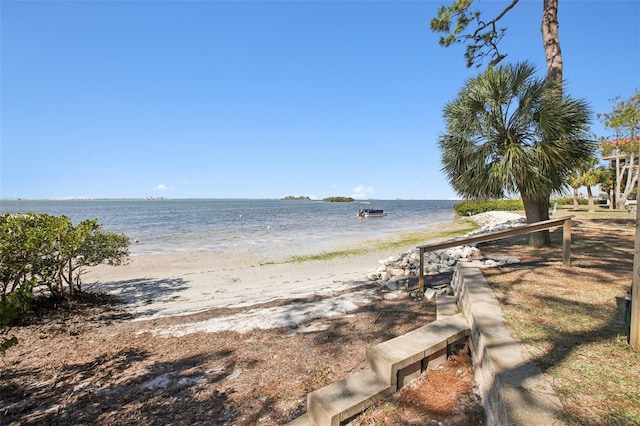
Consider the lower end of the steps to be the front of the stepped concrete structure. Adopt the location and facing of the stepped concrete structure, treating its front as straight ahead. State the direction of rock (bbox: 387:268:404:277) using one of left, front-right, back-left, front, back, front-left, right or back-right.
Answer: back-right

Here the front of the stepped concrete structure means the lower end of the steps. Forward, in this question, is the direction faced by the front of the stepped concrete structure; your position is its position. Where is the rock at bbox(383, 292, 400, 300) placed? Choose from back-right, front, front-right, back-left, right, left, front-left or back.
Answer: back-right

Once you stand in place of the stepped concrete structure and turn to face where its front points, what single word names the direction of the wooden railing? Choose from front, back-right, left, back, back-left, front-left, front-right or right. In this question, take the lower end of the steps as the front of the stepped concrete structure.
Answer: back

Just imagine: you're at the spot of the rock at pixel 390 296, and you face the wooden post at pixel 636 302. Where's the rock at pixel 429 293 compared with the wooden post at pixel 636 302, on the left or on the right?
left

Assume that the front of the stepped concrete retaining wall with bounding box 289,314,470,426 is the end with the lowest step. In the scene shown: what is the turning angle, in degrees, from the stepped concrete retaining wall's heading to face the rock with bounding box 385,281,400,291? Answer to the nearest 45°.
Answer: approximately 135° to its right

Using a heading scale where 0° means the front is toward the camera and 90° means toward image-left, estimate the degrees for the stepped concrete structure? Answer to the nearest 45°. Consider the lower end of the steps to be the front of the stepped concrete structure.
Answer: approximately 45°

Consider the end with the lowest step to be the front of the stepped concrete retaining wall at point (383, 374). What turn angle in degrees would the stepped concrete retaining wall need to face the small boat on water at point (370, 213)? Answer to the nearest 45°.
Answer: approximately 135° to its right

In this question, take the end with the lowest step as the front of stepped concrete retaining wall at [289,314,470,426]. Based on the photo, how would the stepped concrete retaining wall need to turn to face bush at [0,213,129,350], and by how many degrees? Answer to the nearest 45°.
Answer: approximately 45° to its right

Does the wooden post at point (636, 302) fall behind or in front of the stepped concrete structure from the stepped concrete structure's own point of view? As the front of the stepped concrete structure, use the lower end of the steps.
behind
